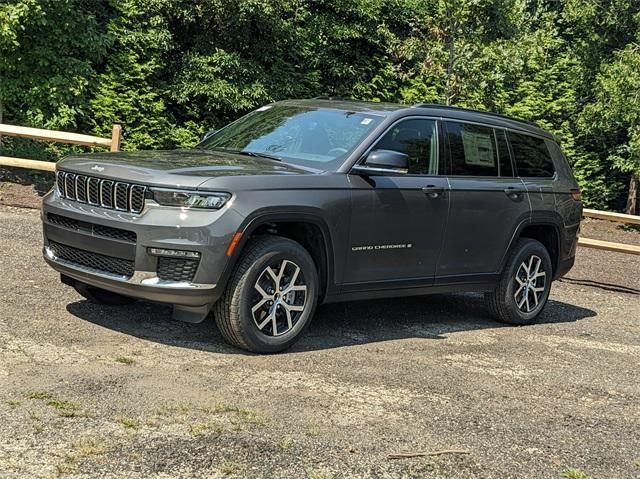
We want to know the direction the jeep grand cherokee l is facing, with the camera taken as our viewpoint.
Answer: facing the viewer and to the left of the viewer

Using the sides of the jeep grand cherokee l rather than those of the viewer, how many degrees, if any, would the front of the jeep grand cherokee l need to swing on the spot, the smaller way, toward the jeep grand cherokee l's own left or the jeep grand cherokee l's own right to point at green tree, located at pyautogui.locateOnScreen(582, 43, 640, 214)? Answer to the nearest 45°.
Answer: approximately 180°
